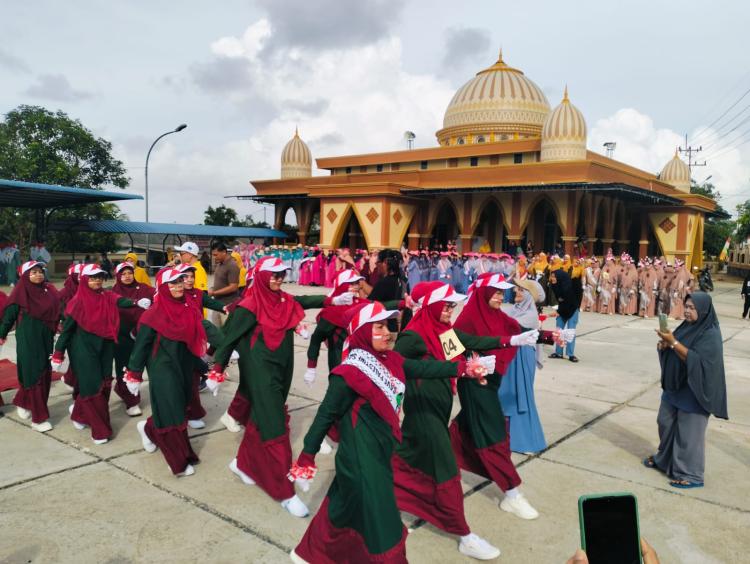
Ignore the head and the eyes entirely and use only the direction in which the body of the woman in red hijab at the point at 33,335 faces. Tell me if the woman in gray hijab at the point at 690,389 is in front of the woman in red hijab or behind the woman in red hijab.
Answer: in front

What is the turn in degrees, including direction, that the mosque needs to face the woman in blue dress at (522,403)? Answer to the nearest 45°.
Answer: approximately 45° to its left

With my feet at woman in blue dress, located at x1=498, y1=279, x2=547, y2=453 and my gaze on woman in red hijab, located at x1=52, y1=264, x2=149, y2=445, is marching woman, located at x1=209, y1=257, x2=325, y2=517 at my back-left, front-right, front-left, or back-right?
front-left

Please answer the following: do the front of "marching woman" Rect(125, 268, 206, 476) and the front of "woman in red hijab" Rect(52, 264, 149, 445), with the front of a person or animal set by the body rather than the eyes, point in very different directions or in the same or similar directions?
same or similar directions

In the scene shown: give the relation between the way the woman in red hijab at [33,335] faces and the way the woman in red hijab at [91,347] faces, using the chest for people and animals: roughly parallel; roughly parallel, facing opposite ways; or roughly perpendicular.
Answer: roughly parallel

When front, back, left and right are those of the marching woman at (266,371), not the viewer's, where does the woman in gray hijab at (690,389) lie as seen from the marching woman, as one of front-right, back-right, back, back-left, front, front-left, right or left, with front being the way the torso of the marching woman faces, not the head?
front-left

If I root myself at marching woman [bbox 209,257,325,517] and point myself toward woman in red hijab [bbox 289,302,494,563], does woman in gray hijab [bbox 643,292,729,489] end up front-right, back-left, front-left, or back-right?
front-left

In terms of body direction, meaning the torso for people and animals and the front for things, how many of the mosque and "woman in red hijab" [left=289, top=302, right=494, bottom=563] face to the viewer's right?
1

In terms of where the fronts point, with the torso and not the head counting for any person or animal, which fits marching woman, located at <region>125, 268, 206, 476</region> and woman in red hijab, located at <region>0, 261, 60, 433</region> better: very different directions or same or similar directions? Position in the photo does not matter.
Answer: same or similar directions

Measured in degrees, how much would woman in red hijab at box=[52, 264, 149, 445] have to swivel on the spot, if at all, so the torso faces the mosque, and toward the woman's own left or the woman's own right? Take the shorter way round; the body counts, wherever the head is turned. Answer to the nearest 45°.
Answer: approximately 90° to the woman's own left

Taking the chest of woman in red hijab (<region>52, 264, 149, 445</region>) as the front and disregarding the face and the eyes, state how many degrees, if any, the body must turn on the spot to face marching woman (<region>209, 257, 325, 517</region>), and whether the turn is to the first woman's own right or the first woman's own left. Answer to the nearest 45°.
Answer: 0° — they already face them

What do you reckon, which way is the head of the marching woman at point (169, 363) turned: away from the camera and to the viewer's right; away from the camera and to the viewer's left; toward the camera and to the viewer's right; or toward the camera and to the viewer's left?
toward the camera and to the viewer's right

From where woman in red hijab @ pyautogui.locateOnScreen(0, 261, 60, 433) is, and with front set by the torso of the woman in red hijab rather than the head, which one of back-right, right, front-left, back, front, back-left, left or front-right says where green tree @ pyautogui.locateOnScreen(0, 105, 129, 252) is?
back-left

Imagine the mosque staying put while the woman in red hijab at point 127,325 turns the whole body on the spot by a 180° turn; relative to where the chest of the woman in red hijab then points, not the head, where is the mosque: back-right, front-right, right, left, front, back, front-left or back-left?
right
